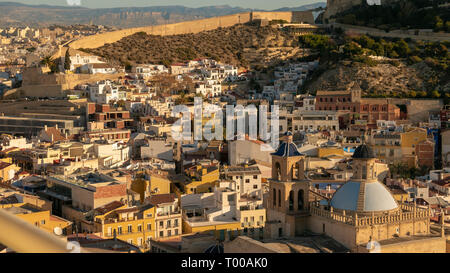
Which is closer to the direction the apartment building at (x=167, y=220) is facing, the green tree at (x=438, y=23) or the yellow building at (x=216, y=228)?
the yellow building

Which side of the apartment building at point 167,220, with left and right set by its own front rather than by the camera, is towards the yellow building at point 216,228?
left

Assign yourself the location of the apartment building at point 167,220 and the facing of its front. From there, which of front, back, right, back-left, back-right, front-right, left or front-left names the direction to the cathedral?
front-left

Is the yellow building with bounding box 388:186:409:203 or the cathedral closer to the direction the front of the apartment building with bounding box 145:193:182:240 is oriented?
the cathedral

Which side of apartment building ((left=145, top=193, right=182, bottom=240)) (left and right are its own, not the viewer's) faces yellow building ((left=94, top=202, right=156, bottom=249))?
right

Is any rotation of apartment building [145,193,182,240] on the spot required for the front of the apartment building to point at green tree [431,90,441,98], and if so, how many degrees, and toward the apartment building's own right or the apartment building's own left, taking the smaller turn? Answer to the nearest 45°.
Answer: approximately 135° to the apartment building's own left

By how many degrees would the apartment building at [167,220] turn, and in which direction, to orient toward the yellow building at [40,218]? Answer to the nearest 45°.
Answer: approximately 90° to its right

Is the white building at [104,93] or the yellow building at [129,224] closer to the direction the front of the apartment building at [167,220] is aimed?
the yellow building

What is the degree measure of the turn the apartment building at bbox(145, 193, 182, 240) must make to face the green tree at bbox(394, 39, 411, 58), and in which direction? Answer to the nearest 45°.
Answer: approximately 135° to its left

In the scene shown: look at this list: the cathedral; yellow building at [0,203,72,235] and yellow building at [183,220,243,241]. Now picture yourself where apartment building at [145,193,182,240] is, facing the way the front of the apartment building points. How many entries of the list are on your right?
1

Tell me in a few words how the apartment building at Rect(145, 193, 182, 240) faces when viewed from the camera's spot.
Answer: facing the viewer

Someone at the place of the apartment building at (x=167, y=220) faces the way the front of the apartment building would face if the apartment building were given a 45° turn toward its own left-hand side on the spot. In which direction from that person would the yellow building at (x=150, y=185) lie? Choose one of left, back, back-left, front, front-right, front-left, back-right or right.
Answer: back-left

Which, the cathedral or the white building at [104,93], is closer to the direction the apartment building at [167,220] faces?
the cathedral

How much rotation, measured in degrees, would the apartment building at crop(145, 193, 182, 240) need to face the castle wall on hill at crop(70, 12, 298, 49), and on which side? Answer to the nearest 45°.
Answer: approximately 180°

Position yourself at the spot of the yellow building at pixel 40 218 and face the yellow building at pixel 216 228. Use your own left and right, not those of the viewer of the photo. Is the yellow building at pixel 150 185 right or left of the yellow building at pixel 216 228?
left

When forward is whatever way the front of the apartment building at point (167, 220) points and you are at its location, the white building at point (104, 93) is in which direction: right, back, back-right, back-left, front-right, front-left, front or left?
back
